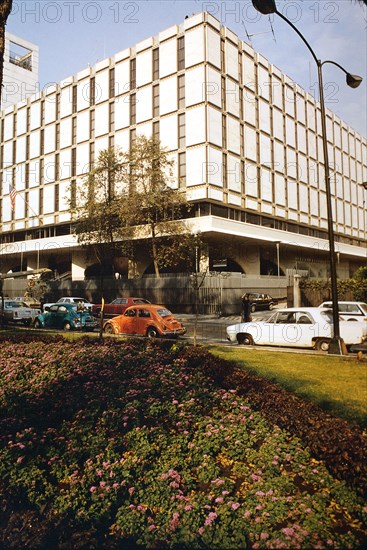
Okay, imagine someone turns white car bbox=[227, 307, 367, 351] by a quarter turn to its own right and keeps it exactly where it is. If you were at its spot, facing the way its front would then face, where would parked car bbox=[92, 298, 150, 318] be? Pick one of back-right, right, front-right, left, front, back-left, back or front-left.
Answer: front-left

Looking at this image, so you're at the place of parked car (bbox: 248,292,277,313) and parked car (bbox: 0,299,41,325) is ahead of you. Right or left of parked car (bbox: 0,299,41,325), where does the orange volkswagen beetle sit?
left

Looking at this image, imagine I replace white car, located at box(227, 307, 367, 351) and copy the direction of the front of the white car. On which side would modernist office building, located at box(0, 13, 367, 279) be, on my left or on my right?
on my right

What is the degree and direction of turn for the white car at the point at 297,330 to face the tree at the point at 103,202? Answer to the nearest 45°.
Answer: approximately 45° to its right

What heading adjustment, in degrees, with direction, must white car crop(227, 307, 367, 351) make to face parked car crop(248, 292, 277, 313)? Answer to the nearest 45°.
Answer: approximately 90° to its right

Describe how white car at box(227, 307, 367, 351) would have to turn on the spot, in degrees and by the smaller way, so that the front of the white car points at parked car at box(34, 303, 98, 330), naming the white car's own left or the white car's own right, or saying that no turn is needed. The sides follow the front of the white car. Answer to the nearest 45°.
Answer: approximately 45° to the white car's own right

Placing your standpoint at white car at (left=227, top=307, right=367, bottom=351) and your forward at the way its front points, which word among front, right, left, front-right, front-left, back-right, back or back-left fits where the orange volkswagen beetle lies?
front-right

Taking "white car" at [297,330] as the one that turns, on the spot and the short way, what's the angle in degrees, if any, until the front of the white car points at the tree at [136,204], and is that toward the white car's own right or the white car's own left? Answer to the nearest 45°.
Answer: approximately 45° to the white car's own right

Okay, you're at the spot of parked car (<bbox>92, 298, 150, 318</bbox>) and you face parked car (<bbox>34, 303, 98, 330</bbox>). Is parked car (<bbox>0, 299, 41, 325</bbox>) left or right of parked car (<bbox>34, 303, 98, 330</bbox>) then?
right

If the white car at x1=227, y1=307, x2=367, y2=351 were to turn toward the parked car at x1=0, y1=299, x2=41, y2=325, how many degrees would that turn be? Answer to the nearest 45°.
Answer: approximately 45° to its right

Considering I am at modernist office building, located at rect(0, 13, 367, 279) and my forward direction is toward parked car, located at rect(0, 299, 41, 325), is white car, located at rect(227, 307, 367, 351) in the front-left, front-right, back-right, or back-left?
front-left

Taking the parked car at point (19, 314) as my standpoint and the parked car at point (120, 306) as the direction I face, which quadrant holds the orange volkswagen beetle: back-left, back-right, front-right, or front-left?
front-right

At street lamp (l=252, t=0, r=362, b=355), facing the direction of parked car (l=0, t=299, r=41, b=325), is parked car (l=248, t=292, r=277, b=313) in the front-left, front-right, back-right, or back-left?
front-right

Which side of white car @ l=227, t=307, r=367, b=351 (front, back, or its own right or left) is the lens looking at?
left
